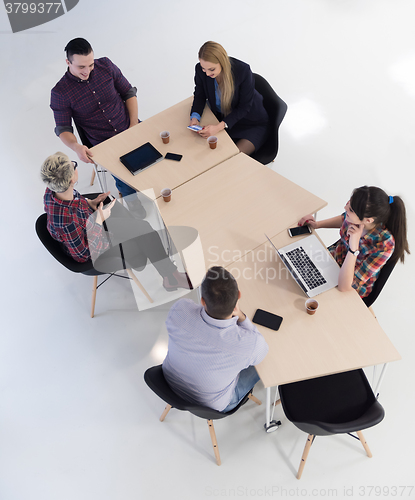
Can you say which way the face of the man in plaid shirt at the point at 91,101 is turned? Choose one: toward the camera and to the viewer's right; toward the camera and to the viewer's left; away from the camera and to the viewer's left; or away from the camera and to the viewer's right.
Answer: toward the camera and to the viewer's right

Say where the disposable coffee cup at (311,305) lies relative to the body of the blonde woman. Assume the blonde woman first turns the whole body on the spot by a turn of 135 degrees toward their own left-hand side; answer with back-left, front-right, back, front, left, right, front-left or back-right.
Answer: right

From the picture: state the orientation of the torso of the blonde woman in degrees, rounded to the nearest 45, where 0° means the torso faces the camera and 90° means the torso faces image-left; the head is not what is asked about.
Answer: approximately 45°

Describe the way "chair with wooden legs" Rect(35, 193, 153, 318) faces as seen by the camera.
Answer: facing to the right of the viewer

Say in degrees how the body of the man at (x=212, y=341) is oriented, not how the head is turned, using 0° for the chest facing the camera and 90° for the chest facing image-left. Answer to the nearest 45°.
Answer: approximately 225°

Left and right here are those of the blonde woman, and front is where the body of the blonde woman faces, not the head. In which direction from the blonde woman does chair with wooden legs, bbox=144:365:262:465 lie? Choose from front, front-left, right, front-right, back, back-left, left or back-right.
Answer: front-left

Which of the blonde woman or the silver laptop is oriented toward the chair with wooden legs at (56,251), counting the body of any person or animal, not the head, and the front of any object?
the blonde woman

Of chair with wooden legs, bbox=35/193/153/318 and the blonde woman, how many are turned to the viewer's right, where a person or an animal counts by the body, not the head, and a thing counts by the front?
1

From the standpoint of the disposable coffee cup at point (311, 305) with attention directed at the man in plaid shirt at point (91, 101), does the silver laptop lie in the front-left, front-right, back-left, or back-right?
front-right

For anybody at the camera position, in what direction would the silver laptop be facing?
facing away from the viewer and to the right of the viewer

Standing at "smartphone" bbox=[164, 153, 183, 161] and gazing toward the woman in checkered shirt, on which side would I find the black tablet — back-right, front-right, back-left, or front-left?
back-right

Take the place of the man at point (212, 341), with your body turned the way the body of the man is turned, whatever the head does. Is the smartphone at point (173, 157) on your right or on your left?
on your left

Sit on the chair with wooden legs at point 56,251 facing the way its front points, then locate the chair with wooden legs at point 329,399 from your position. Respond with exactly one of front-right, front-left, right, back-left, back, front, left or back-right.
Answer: front-right

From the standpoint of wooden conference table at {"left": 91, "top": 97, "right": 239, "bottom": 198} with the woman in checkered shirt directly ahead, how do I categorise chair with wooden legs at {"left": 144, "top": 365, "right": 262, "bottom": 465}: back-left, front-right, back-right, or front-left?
front-right
